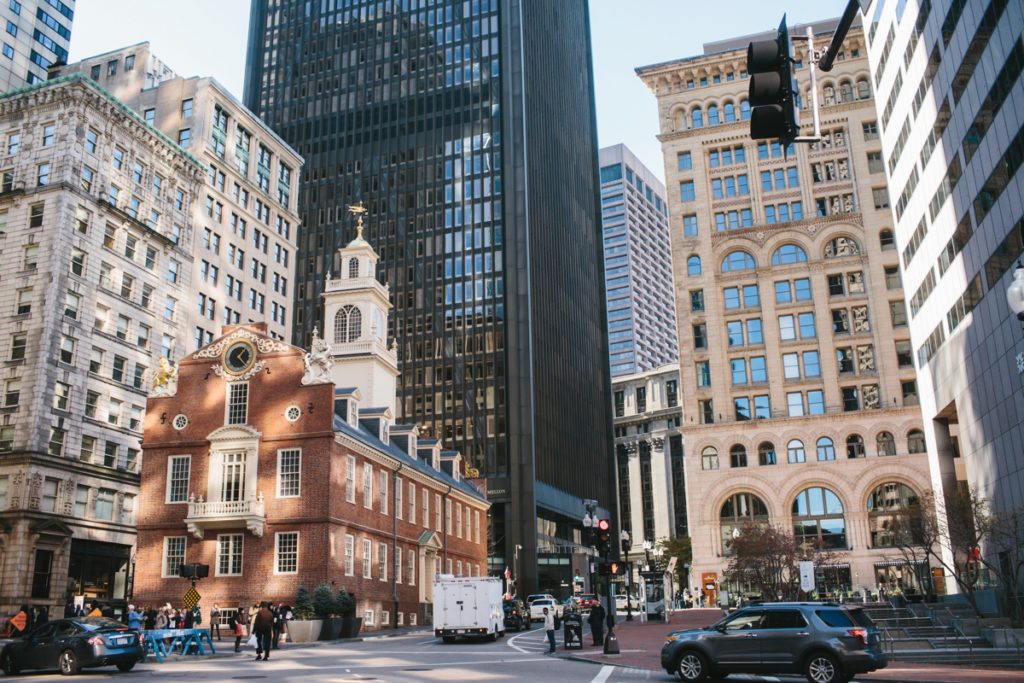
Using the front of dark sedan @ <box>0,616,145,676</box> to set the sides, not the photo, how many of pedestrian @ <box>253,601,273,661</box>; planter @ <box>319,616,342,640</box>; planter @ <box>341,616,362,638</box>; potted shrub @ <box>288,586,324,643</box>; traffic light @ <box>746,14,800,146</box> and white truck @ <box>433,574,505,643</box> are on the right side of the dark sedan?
5

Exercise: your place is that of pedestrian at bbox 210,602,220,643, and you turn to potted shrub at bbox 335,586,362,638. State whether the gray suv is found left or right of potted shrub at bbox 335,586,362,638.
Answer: right

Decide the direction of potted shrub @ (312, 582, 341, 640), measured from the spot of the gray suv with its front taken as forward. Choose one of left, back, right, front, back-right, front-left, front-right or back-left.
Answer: front-right

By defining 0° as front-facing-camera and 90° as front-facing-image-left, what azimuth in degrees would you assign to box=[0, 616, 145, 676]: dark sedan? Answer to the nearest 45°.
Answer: approximately 135°

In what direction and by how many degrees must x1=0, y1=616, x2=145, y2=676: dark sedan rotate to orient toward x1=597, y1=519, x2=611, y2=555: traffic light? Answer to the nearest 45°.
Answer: approximately 135° to its right

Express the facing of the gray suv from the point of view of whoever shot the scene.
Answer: facing to the left of the viewer

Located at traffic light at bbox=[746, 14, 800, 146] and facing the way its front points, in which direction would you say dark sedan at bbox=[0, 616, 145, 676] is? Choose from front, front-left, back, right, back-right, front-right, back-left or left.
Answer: front-right

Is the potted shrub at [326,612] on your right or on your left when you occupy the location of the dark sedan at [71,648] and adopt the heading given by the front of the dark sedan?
on your right
